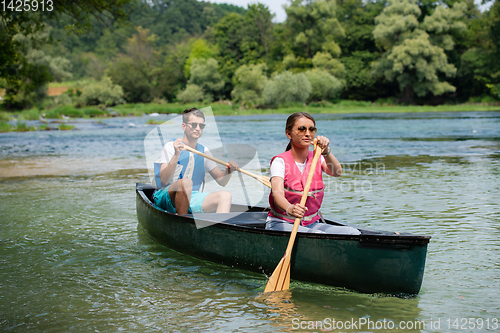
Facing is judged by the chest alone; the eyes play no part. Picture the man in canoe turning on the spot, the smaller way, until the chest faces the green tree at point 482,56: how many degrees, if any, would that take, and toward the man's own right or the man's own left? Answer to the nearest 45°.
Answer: approximately 90° to the man's own left

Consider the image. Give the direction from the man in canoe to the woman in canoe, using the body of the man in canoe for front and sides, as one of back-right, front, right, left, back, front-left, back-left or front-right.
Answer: front

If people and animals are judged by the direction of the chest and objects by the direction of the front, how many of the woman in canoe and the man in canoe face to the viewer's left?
0

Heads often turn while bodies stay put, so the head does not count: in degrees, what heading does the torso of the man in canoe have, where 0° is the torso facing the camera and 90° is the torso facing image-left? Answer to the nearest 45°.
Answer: approximately 315°

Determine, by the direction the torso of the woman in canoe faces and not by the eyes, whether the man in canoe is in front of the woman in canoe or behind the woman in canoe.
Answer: behind

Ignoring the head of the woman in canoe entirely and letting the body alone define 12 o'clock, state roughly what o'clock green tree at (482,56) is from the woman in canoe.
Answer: The green tree is roughly at 8 o'clock from the woman in canoe.

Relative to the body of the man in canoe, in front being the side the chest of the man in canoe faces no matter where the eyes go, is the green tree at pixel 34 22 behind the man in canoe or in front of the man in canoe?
behind

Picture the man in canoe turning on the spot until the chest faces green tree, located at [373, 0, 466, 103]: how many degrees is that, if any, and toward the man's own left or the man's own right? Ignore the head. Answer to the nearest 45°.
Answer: approximately 90° to the man's own left

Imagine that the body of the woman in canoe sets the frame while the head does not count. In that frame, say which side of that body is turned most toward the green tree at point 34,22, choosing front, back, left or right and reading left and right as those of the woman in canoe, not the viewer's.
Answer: back

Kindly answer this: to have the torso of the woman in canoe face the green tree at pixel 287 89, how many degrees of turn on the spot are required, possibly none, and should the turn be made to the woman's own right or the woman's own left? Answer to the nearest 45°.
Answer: approximately 135° to the woman's own left

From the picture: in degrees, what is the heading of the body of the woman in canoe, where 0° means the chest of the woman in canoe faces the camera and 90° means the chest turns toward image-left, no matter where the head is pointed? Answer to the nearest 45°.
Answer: approximately 315°
